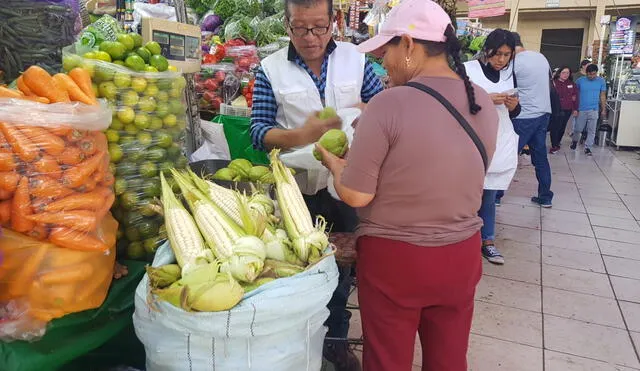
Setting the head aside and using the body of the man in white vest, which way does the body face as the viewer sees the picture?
toward the camera

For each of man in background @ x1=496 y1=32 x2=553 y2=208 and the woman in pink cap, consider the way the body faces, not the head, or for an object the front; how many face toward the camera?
0

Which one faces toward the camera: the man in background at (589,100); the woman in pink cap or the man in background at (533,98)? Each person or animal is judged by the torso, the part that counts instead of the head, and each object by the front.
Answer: the man in background at (589,100)

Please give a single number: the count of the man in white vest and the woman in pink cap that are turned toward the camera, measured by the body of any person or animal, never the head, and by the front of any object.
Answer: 1

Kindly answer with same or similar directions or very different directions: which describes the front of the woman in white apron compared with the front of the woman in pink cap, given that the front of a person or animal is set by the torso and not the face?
very different directions

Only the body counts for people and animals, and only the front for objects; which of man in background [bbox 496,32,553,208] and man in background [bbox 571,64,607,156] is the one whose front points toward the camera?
man in background [bbox 571,64,607,156]

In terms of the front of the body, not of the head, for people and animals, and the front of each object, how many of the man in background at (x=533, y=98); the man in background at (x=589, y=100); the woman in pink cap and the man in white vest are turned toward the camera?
2

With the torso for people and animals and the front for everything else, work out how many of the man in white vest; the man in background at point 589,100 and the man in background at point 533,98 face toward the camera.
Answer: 2

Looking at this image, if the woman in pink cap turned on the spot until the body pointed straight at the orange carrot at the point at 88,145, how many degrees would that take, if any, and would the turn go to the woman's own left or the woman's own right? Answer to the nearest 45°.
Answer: approximately 45° to the woman's own left

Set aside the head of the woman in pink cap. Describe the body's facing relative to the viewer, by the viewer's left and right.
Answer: facing away from the viewer and to the left of the viewer
